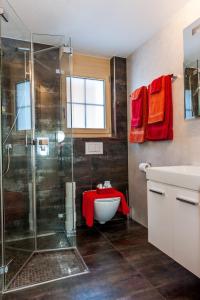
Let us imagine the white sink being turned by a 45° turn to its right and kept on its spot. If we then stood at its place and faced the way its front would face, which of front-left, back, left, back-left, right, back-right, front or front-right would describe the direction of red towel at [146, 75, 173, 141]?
right

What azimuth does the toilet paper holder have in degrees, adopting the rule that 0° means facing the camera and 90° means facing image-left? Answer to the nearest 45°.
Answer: approximately 45°

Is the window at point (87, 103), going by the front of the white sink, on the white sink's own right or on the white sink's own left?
on the white sink's own right

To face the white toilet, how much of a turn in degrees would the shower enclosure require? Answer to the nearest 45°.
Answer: approximately 45° to its left

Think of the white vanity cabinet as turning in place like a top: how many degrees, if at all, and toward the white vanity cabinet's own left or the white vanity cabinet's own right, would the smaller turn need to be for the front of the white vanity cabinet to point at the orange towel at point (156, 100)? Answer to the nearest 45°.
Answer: approximately 135° to the white vanity cabinet's own right

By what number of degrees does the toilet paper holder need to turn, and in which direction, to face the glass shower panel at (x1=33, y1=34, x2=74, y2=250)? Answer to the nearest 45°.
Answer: approximately 45° to its right

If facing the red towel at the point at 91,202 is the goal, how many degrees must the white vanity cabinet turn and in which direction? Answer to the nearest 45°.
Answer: approximately 90° to its right

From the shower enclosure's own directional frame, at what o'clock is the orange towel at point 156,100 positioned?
The orange towel is roughly at 11 o'clock from the shower enclosure.

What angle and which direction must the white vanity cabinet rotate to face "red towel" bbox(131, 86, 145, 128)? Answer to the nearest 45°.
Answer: approximately 135° to its right
